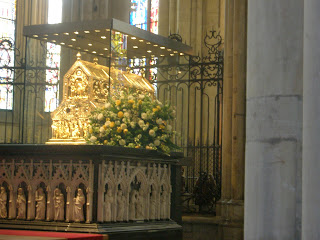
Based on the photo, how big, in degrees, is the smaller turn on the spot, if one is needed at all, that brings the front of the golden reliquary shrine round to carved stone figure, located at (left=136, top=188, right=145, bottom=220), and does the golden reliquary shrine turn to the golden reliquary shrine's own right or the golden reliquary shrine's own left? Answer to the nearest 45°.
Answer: approximately 45° to the golden reliquary shrine's own left

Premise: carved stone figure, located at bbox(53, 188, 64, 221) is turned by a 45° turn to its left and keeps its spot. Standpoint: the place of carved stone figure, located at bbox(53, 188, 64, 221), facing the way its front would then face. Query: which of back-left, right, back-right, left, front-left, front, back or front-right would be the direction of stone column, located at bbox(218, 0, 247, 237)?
back-left

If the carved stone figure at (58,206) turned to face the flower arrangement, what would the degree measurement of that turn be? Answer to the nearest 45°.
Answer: approximately 180°

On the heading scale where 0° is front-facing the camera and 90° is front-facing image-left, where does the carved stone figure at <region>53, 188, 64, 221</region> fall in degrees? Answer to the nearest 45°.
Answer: approximately 45°

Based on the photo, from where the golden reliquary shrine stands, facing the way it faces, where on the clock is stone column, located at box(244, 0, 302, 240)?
The stone column is roughly at 10 o'clock from the golden reliquary shrine.
